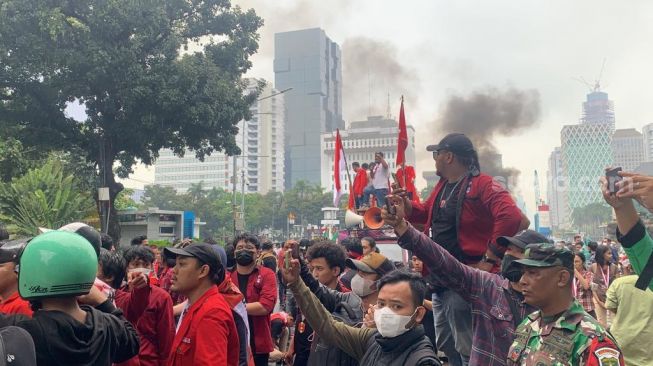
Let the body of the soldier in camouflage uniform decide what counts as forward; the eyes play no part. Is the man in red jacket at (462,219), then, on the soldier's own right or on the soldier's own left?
on the soldier's own right

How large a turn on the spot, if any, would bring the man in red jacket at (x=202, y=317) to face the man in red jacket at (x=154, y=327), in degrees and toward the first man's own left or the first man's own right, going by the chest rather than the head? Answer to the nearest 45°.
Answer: approximately 45° to the first man's own right

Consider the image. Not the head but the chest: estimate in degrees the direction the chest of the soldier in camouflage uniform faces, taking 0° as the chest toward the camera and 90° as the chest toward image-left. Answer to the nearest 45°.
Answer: approximately 45°

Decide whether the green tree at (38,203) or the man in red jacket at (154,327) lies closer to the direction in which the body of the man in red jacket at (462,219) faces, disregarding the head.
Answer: the man in red jacket

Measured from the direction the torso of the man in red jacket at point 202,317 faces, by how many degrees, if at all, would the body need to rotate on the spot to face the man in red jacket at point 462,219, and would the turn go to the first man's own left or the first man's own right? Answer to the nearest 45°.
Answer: approximately 180°

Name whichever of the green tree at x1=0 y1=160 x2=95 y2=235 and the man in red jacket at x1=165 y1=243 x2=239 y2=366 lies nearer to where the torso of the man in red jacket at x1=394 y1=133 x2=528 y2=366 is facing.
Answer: the man in red jacket

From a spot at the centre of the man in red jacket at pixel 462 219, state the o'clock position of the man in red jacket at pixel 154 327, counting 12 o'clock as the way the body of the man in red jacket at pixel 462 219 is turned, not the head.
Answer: the man in red jacket at pixel 154 327 is roughly at 1 o'clock from the man in red jacket at pixel 462 219.

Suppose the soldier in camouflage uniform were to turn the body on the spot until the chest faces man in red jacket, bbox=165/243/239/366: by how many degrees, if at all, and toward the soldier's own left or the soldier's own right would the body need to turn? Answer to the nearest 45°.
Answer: approximately 45° to the soldier's own right
